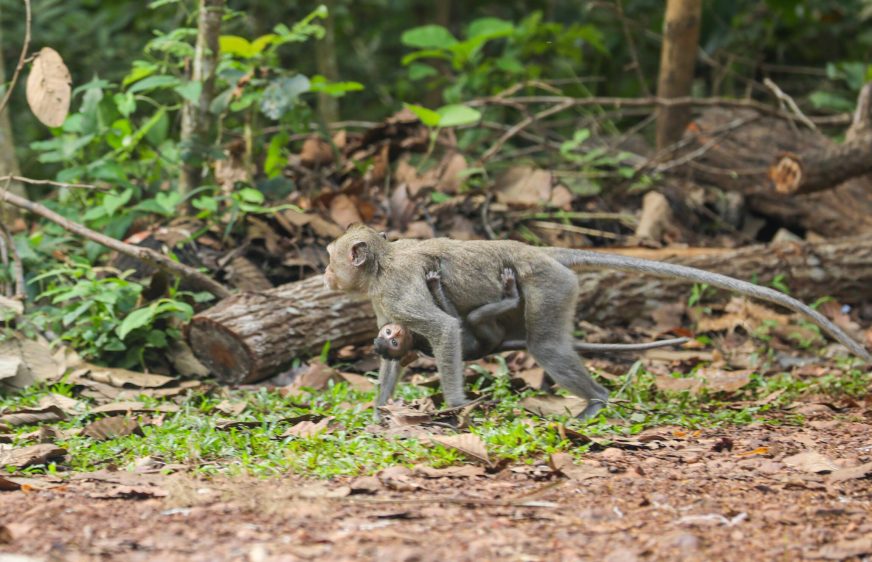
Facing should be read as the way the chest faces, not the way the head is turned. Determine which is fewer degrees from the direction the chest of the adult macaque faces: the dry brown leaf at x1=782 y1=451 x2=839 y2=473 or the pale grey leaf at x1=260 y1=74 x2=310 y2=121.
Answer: the pale grey leaf

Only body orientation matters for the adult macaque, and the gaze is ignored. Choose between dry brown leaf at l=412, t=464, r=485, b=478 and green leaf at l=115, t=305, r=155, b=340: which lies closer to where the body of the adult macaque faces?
the green leaf

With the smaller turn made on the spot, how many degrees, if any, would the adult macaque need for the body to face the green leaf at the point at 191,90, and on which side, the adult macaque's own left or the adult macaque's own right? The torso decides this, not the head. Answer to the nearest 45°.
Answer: approximately 45° to the adult macaque's own right

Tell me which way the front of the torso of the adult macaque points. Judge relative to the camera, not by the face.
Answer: to the viewer's left

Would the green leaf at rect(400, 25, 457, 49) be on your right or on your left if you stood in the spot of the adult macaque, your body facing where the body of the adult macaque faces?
on your right

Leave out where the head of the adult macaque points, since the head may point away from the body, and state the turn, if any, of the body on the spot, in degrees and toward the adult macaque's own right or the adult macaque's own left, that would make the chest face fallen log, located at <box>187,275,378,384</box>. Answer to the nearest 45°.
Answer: approximately 45° to the adult macaque's own right

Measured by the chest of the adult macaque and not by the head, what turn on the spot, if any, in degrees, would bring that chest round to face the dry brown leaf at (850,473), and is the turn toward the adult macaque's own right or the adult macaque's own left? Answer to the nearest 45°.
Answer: approximately 135° to the adult macaque's own left

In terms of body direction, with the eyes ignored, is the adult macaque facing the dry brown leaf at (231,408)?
yes

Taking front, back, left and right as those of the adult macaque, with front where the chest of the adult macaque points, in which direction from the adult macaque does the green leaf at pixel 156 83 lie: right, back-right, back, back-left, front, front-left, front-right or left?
front-right

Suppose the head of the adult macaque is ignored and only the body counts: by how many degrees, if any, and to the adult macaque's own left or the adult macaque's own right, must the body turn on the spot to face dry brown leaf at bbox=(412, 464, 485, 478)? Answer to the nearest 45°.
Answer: approximately 90° to the adult macaque's own left

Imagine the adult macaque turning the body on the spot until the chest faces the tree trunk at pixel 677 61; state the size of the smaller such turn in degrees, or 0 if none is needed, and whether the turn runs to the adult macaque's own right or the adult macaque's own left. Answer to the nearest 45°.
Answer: approximately 90° to the adult macaque's own right

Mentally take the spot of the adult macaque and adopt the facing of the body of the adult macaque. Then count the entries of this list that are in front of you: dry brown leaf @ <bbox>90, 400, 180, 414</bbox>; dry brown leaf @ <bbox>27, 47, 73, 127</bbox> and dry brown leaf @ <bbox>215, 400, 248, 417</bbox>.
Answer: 3

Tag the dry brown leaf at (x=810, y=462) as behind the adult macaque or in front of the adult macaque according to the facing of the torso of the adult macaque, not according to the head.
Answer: behind

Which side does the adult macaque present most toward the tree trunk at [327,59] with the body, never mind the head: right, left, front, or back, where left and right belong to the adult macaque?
right

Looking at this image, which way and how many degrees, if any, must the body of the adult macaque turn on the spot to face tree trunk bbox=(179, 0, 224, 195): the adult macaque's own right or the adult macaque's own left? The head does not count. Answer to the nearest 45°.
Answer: approximately 45° to the adult macaque's own right
